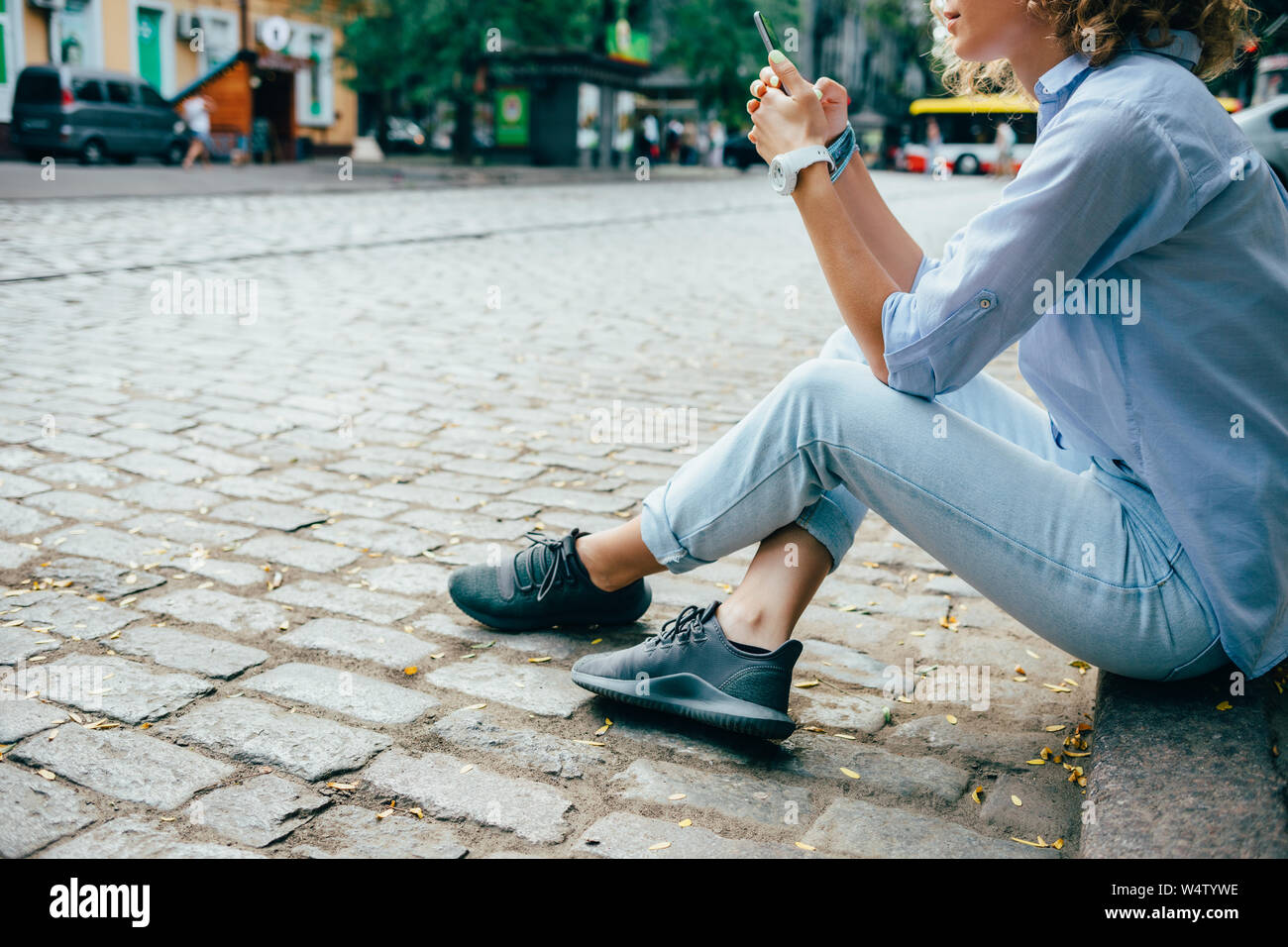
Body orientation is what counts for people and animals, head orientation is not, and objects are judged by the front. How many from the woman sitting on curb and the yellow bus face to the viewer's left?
2

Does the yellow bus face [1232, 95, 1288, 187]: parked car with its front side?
no

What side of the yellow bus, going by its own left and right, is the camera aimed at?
left

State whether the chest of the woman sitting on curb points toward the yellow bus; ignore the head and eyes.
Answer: no

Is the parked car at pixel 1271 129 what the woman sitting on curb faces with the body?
no

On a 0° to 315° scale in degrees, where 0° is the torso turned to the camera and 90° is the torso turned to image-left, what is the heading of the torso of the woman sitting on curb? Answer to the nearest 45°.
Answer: approximately 90°

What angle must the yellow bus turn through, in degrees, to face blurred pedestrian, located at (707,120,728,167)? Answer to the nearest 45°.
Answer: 0° — it already faces them

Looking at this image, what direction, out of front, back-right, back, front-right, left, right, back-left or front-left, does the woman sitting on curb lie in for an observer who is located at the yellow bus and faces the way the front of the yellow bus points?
left

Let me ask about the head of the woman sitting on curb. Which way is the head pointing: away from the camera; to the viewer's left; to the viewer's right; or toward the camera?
to the viewer's left

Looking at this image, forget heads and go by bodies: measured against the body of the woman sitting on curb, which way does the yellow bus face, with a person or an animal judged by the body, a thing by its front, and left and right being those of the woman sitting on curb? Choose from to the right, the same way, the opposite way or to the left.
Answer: the same way
